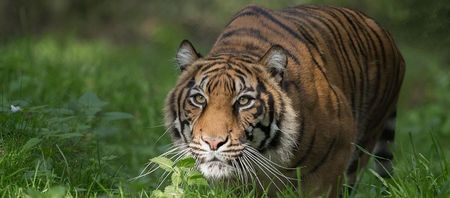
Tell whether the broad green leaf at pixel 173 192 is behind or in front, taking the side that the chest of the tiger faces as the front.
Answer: in front

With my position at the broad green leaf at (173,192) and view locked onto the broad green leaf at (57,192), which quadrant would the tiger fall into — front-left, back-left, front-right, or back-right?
back-right

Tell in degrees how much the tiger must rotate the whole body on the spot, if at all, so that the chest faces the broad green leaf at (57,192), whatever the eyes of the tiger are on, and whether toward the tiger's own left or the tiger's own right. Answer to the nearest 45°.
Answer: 0° — it already faces it

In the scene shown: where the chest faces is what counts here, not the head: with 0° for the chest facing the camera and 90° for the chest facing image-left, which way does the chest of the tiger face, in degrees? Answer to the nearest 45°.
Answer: approximately 45°

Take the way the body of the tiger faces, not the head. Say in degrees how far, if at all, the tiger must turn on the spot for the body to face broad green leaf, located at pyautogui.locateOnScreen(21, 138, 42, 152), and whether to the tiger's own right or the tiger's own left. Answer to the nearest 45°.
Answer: approximately 45° to the tiger's own right
